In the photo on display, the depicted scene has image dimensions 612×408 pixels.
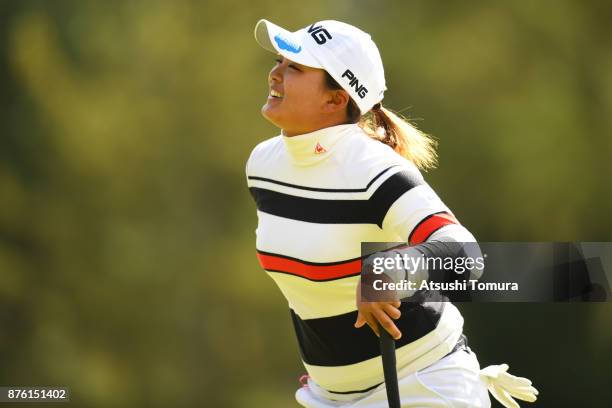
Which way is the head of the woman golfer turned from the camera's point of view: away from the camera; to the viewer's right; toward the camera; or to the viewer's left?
to the viewer's left

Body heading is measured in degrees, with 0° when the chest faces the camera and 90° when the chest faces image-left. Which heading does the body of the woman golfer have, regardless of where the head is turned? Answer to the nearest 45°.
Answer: approximately 45°
